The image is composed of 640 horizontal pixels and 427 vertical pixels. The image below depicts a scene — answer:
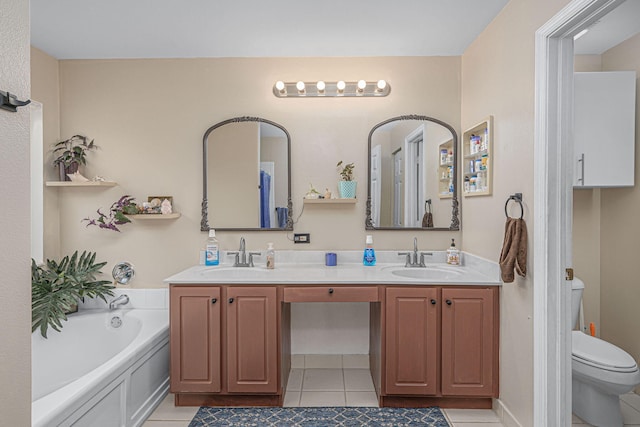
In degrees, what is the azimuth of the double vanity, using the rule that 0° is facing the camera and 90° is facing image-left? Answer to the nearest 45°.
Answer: approximately 0°

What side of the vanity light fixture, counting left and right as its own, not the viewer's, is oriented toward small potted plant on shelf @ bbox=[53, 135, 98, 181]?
right

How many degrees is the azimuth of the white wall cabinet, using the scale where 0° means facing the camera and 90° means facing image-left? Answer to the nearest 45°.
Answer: approximately 0°

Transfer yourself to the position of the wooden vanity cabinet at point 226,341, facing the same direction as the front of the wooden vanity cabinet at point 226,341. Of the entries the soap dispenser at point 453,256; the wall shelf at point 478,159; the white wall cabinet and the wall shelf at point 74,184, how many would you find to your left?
3

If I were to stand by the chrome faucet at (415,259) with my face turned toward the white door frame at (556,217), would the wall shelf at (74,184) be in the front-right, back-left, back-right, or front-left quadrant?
back-right

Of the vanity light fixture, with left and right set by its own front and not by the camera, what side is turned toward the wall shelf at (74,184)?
right

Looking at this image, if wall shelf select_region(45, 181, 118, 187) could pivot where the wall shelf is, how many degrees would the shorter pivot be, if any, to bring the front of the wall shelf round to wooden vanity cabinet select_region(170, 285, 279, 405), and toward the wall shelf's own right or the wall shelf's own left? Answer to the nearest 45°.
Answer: approximately 45° to the wall shelf's own left
